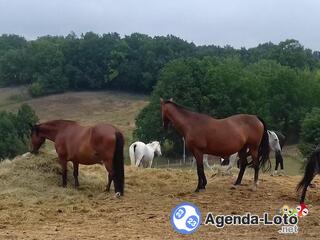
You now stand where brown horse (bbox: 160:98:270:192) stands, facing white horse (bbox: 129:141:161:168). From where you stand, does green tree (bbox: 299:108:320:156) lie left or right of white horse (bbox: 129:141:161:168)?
right

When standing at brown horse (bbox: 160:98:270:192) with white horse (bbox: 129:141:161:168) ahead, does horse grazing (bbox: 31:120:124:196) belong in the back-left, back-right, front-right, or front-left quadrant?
front-left

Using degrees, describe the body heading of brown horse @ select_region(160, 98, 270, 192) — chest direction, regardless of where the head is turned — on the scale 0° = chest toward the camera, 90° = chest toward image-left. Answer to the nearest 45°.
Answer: approximately 90°

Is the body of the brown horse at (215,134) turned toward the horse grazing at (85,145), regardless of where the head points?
yes

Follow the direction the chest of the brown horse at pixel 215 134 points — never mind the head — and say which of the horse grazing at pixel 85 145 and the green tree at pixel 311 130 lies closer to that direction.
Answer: the horse grazing
